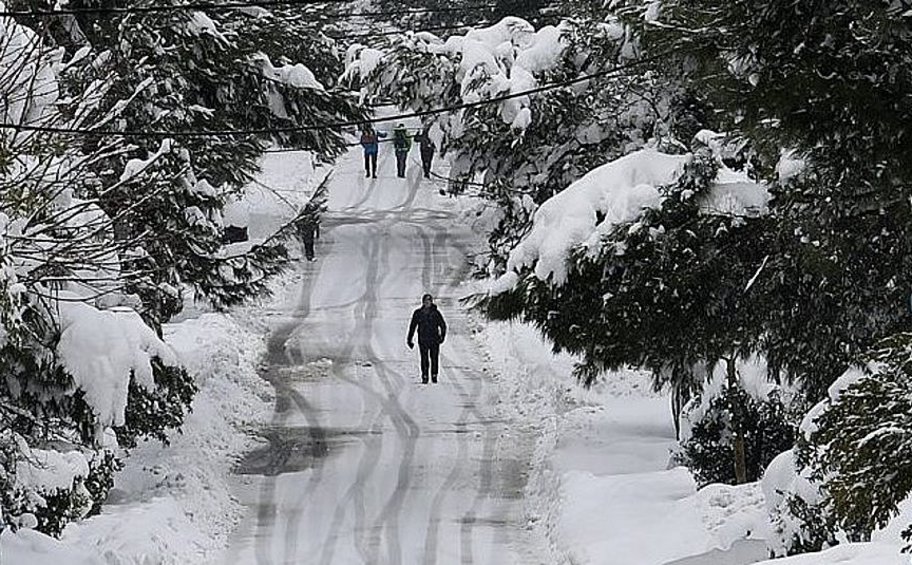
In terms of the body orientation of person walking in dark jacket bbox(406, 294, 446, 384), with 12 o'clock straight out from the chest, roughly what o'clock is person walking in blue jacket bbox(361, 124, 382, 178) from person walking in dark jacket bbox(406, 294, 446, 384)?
person walking in blue jacket bbox(361, 124, 382, 178) is roughly at 6 o'clock from person walking in dark jacket bbox(406, 294, 446, 384).

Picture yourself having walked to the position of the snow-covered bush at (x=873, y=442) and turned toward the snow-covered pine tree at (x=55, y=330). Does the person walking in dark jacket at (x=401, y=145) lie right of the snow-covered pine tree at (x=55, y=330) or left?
right

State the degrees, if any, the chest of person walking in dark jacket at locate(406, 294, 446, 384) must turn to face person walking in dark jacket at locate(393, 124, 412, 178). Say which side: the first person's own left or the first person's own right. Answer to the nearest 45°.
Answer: approximately 180°

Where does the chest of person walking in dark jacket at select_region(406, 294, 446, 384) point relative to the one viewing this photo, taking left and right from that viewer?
facing the viewer
